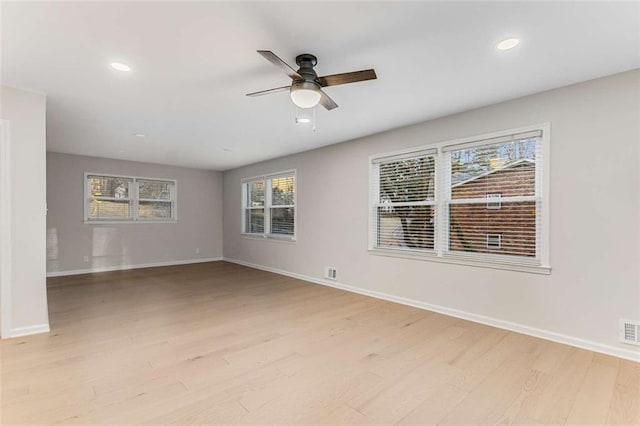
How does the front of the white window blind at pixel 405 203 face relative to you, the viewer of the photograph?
facing the viewer and to the left of the viewer

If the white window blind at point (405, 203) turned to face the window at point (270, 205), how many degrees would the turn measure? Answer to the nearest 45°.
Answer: approximately 90° to its right

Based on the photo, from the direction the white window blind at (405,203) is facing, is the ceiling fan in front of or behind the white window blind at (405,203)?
in front

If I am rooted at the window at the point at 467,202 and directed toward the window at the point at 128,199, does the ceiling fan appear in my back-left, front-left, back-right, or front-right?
front-left

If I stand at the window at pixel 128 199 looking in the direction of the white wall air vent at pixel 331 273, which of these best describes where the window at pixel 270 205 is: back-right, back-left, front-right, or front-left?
front-left

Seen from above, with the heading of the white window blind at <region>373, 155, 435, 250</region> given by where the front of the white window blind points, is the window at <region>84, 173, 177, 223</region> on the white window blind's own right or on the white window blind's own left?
on the white window blind's own right

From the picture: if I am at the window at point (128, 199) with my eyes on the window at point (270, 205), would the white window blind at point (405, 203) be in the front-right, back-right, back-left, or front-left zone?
front-right

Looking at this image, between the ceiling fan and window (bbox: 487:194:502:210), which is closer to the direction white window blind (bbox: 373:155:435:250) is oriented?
the ceiling fan

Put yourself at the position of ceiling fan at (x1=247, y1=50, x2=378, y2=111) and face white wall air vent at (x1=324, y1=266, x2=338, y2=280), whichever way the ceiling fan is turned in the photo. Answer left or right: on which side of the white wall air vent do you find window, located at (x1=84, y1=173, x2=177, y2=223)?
left

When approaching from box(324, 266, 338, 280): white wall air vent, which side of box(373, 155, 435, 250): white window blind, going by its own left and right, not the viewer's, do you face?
right
